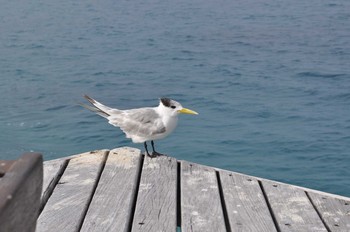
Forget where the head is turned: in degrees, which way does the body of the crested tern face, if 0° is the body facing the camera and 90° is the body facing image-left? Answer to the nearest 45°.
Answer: approximately 270°
